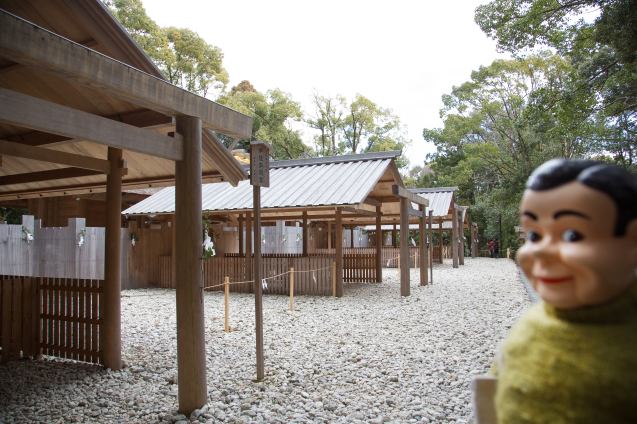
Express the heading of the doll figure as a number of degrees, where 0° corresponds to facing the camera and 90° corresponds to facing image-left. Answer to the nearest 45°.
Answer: approximately 45°

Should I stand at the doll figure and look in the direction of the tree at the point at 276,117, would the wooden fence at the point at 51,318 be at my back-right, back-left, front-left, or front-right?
front-left

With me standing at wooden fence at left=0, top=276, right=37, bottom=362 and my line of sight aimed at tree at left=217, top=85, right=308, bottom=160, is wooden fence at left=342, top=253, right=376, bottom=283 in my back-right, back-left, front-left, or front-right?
front-right

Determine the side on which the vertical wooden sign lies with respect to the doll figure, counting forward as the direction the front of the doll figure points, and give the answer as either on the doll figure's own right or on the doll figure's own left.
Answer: on the doll figure's own right

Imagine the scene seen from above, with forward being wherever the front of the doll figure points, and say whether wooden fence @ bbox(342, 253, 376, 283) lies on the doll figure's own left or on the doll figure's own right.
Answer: on the doll figure's own right

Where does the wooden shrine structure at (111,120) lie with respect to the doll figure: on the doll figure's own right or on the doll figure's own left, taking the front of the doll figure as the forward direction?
on the doll figure's own right

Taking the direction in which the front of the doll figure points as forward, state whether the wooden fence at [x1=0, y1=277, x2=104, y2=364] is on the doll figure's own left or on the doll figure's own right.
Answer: on the doll figure's own right
